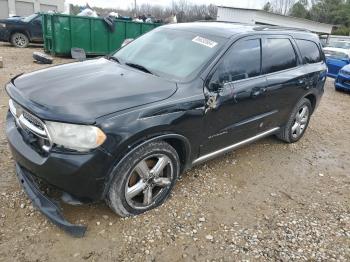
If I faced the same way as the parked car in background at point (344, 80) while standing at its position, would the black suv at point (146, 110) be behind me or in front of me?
in front

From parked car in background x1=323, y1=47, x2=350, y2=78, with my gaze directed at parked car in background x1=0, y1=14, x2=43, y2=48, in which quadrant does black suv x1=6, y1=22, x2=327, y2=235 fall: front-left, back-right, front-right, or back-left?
front-left

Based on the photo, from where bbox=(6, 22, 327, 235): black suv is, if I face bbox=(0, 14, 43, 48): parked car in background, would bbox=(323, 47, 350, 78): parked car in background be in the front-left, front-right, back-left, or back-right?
front-right

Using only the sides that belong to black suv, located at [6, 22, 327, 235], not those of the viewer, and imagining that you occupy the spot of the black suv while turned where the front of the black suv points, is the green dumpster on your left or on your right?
on your right

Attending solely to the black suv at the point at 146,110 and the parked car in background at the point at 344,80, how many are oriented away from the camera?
0

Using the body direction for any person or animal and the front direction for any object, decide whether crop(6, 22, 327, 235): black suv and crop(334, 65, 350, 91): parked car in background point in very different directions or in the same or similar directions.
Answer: same or similar directions

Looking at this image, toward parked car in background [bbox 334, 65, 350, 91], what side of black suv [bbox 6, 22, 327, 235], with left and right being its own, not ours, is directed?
back

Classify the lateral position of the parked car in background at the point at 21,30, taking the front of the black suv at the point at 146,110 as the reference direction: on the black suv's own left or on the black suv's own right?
on the black suv's own right

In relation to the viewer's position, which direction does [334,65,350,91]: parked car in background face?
facing the viewer and to the left of the viewer

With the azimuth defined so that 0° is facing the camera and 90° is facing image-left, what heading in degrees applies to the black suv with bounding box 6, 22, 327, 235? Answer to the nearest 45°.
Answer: approximately 45°

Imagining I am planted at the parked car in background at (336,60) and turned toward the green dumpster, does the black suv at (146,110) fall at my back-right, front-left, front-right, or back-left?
front-left
